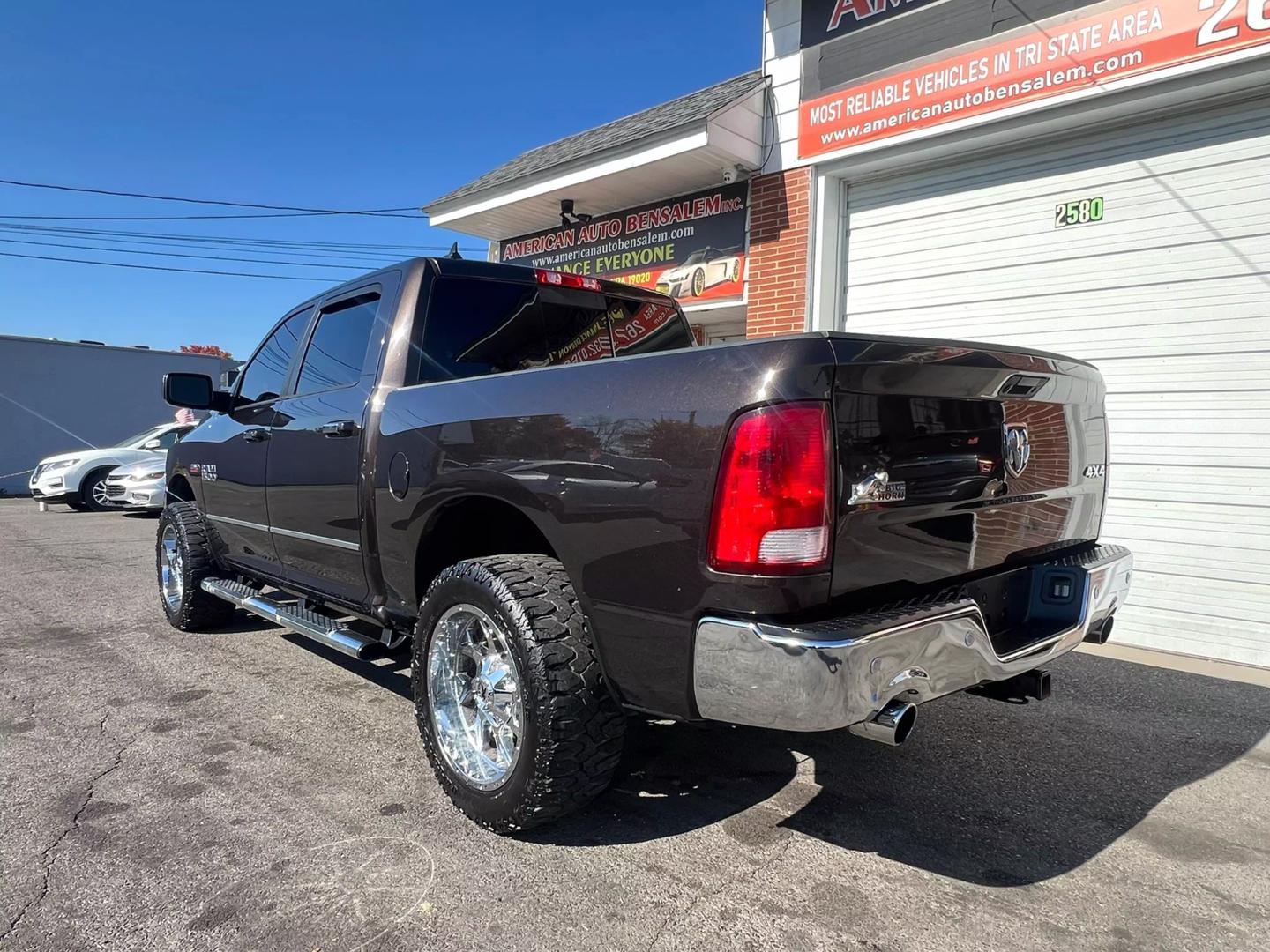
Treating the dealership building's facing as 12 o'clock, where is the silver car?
The silver car is roughly at 2 o'clock from the dealership building.

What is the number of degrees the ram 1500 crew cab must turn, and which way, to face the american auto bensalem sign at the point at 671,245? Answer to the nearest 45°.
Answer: approximately 45° to its right

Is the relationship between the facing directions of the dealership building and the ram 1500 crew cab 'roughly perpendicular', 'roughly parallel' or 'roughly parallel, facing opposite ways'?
roughly perpendicular

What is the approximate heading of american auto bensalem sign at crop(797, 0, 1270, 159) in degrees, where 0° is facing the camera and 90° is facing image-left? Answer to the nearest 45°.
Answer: approximately 45°

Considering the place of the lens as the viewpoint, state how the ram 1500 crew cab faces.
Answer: facing away from the viewer and to the left of the viewer

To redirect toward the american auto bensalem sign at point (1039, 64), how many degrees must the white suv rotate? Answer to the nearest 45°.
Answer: approximately 90° to its left

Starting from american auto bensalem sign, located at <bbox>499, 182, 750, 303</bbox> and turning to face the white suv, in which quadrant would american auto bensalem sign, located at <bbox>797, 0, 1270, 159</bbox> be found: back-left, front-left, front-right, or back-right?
back-left

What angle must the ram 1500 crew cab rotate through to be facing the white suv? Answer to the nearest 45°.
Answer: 0° — it already faces it

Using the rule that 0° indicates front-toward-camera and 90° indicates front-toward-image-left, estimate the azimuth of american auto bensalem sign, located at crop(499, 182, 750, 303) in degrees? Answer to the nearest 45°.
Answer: approximately 45°

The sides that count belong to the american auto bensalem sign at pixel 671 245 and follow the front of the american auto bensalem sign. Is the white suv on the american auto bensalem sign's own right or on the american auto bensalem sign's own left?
on the american auto bensalem sign's own right
